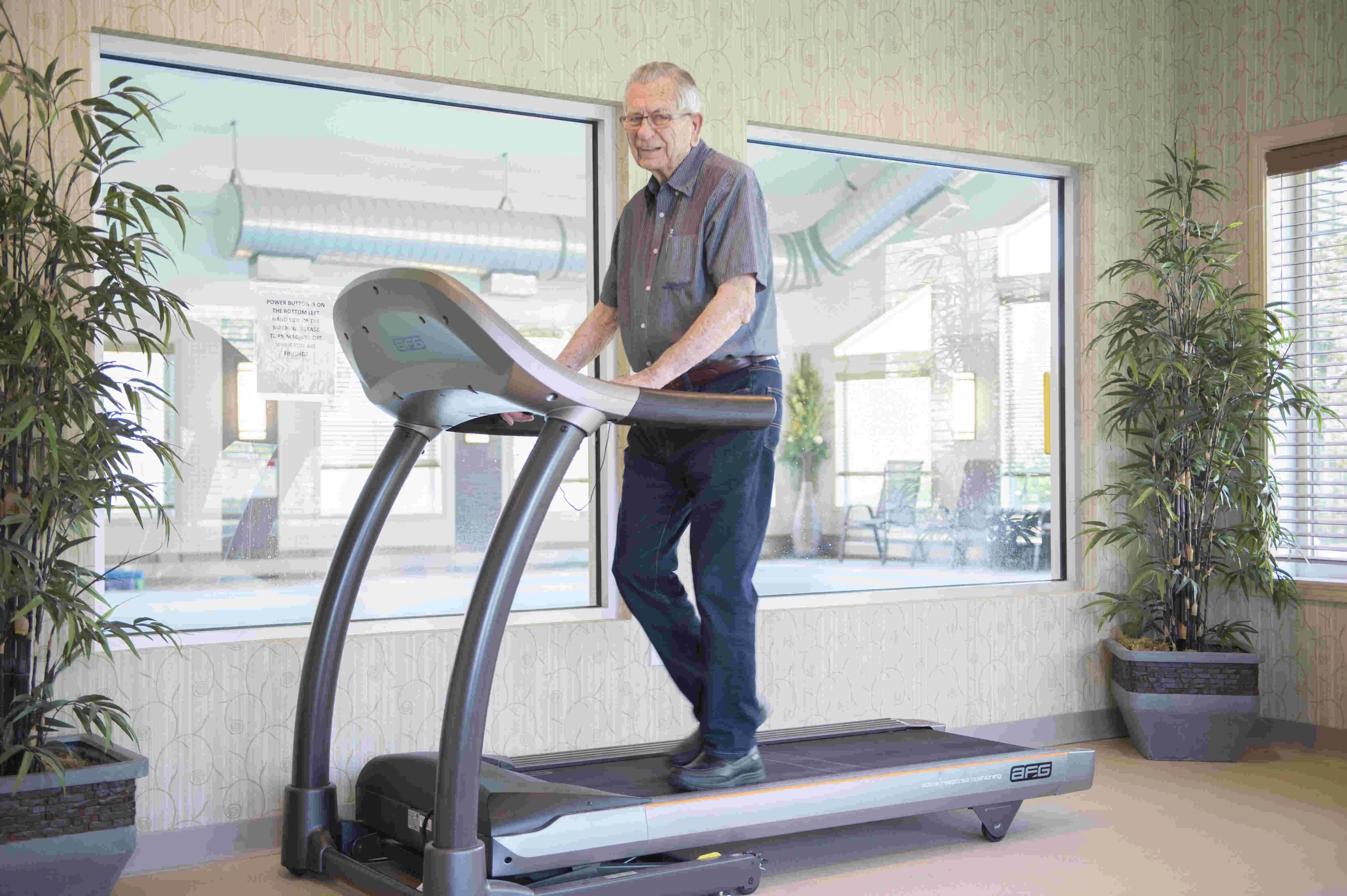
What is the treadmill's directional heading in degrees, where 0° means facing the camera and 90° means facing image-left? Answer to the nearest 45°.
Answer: approximately 45°

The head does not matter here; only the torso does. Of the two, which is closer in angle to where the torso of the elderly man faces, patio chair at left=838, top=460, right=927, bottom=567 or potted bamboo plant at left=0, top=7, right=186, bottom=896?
the potted bamboo plant

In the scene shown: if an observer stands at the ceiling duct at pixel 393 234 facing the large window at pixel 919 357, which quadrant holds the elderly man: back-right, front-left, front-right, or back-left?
front-right

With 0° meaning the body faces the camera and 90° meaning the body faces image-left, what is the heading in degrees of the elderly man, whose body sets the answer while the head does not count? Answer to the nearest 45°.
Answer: approximately 45°

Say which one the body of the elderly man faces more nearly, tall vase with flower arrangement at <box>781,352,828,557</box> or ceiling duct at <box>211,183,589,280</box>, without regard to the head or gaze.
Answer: the ceiling duct

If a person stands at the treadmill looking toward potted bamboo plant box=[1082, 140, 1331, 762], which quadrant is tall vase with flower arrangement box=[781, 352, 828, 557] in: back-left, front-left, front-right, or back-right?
front-left

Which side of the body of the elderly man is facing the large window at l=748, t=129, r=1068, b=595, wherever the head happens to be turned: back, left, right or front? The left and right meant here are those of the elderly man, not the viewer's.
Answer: back

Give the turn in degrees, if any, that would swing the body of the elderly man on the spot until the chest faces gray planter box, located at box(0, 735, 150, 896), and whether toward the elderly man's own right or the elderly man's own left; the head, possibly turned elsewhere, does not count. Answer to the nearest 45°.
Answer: approximately 45° to the elderly man's own right

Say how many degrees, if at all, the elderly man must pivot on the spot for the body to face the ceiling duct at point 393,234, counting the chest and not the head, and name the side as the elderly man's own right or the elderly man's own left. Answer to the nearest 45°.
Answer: approximately 90° to the elderly man's own right

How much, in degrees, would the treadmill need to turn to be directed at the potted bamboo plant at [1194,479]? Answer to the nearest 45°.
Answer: approximately 180°
